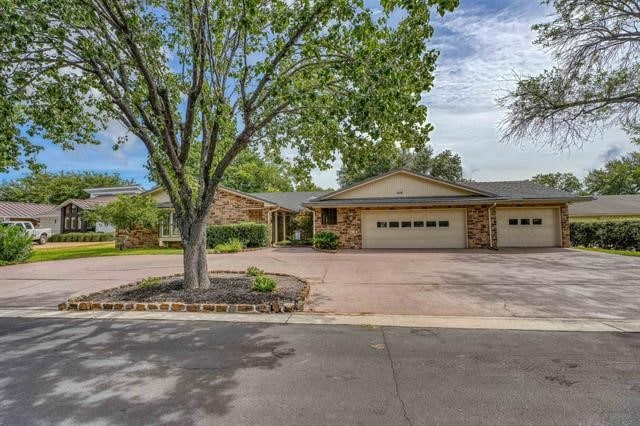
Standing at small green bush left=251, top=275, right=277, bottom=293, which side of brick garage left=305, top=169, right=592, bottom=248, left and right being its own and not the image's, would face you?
front

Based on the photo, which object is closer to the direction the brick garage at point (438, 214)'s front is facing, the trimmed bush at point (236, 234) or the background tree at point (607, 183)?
the trimmed bush

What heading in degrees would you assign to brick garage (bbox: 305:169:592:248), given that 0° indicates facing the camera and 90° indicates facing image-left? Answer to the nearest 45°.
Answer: approximately 0°

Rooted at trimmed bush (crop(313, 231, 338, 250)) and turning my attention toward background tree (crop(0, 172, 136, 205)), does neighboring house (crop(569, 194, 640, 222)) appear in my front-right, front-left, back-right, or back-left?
back-right

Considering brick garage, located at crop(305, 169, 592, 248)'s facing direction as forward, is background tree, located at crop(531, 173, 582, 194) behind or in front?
behind

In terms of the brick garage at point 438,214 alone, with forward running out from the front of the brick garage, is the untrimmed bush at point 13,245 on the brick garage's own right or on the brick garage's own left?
on the brick garage's own right

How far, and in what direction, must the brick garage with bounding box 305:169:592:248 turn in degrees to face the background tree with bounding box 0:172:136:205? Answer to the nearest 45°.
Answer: approximately 90° to its right

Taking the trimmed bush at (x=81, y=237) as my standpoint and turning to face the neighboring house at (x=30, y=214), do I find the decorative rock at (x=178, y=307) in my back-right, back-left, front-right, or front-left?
back-left

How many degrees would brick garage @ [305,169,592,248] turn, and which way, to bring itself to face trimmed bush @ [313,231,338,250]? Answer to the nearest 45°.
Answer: approximately 90° to its right

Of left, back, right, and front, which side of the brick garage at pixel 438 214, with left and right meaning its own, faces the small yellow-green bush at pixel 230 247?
right

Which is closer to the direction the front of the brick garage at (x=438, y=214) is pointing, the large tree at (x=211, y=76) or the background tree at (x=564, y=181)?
the large tree

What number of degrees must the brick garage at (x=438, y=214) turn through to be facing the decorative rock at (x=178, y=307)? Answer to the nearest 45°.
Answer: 0° — it already faces it

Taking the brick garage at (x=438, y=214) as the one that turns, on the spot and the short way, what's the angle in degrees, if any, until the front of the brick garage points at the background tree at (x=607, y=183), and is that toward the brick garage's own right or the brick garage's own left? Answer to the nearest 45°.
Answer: approximately 135° to the brick garage's own left
